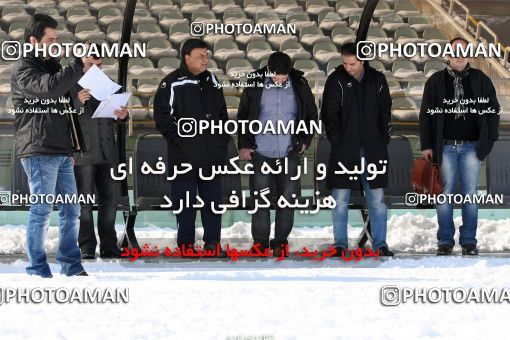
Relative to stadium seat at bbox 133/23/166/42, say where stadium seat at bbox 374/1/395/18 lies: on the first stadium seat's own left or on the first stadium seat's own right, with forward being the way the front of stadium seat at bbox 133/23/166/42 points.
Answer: on the first stadium seat's own left

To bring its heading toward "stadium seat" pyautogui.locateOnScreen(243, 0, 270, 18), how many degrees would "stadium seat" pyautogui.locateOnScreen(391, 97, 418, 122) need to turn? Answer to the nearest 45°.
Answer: approximately 135° to its right

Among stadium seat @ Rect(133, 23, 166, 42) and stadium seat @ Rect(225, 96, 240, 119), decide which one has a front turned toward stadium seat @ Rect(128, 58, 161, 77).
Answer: stadium seat @ Rect(133, 23, 166, 42)

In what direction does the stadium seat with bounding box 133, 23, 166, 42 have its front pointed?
toward the camera

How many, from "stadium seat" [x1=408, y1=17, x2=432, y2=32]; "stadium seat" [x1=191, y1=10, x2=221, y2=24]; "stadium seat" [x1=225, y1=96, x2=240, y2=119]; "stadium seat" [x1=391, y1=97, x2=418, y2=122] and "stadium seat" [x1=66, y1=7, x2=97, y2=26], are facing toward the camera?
5

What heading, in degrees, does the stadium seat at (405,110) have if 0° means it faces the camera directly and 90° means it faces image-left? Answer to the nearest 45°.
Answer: approximately 0°

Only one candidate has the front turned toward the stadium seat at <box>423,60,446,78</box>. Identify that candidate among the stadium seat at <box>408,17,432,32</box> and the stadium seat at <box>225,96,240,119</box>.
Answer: the stadium seat at <box>408,17,432,32</box>

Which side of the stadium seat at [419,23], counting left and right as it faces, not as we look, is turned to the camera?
front

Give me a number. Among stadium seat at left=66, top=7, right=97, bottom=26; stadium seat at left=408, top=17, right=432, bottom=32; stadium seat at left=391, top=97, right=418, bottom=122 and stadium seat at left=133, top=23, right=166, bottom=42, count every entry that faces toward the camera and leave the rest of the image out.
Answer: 4

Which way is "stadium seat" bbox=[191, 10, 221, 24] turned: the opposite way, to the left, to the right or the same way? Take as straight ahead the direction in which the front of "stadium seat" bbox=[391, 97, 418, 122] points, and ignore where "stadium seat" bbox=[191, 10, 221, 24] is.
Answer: the same way

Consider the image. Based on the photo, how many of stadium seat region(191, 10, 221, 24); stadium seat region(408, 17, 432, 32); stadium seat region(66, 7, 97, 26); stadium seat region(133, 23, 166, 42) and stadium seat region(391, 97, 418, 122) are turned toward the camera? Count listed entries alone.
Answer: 5

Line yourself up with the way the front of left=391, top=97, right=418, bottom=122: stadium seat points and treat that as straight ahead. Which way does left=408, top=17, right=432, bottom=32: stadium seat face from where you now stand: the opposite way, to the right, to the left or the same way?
the same way

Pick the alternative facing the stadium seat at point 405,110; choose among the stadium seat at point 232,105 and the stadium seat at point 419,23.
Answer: the stadium seat at point 419,23

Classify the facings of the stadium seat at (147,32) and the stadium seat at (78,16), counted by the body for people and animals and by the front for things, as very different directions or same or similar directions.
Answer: same or similar directions

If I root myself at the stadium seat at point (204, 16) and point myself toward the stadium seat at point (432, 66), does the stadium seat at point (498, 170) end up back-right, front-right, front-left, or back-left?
front-right

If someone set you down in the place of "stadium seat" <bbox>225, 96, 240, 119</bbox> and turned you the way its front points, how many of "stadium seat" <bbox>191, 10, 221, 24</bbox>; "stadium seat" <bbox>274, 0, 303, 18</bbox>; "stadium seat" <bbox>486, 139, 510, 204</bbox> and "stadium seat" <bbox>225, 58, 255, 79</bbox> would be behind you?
3

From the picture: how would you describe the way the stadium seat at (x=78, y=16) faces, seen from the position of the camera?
facing the viewer

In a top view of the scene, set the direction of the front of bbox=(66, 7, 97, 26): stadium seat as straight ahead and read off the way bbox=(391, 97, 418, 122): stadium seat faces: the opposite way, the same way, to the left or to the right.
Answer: the same way

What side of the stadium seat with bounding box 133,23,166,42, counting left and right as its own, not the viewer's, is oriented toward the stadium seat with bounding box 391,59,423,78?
left
